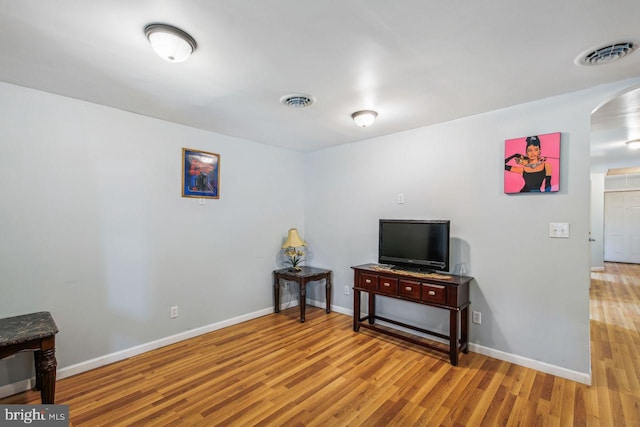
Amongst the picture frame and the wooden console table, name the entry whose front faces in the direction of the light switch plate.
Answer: the picture frame

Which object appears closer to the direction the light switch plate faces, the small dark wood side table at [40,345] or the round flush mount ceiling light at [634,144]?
the small dark wood side table

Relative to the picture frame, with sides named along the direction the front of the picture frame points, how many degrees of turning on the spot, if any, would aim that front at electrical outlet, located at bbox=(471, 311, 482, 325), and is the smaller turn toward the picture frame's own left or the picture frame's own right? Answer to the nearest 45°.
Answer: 0° — it already faces it

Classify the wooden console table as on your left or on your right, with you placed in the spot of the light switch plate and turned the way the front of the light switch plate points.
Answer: on your right

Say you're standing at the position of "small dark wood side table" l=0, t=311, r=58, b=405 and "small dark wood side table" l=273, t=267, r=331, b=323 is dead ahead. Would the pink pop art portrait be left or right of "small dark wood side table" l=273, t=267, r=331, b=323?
right

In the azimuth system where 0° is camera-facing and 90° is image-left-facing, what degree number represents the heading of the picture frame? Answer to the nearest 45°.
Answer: approximately 315°

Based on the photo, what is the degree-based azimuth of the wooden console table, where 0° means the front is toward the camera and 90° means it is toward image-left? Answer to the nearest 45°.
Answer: approximately 45°

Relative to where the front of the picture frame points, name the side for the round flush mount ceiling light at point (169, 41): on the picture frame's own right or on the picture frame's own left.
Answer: on the picture frame's own right

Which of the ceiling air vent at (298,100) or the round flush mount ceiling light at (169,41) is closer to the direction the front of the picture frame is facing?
the ceiling air vent
